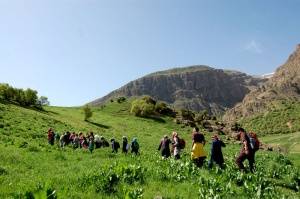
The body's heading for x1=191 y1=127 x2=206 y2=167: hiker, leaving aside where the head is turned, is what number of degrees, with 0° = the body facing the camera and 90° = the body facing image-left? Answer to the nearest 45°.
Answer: approximately 135°
